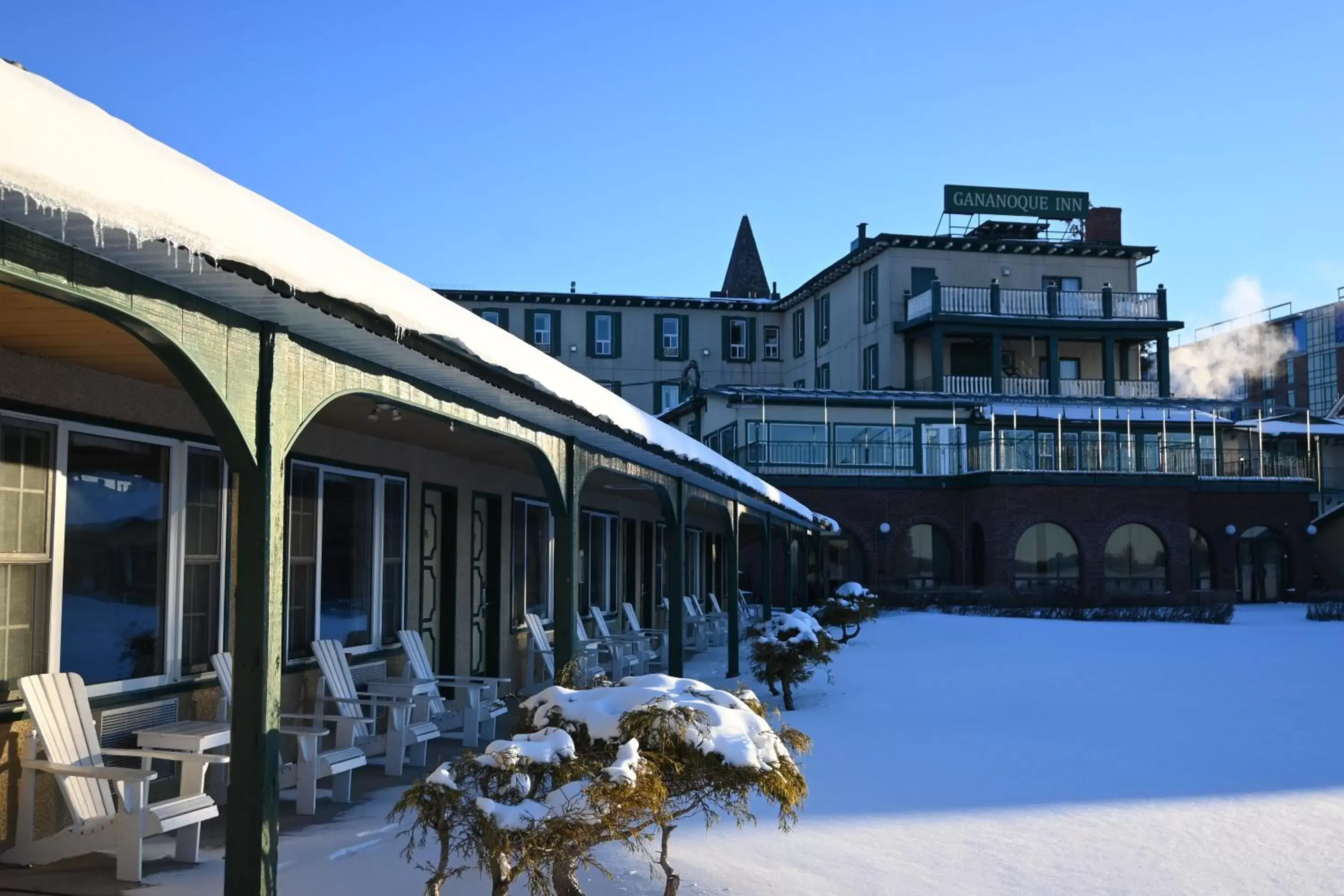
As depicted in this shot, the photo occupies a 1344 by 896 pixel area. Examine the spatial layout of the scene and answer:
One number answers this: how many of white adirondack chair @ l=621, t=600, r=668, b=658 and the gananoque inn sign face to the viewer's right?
1

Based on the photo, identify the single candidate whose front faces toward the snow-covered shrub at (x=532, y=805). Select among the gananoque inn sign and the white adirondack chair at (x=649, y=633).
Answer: the gananoque inn sign

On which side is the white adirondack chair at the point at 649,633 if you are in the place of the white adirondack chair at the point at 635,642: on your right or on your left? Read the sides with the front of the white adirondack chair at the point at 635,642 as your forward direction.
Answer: on your left

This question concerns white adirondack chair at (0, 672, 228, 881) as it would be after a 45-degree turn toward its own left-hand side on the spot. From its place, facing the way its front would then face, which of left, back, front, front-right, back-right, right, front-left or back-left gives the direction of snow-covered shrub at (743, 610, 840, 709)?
front-left

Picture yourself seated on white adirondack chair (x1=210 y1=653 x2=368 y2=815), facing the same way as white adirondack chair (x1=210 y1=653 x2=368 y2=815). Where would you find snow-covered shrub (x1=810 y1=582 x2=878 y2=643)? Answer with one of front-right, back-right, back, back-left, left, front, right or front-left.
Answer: left

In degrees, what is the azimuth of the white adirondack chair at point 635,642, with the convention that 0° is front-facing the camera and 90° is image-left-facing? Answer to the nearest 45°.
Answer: approximately 270°

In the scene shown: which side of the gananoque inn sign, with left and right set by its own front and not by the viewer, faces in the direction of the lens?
front

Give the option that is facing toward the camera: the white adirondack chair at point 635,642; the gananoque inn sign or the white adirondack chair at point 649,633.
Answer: the gananoque inn sign

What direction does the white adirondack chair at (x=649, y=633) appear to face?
to the viewer's right

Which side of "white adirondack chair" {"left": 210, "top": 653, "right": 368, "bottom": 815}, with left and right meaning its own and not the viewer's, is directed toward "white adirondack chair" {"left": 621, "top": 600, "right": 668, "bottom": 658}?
left

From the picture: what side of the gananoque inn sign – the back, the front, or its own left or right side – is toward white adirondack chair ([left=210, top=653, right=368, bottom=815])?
front

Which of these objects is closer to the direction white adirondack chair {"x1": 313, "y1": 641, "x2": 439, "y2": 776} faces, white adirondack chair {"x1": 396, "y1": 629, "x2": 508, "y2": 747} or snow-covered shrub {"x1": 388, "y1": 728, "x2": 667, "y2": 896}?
the snow-covered shrub

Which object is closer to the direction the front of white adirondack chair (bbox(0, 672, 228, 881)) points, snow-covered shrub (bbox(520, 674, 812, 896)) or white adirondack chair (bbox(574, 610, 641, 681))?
the snow-covered shrub

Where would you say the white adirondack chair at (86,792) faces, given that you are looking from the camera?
facing the viewer and to the right of the viewer

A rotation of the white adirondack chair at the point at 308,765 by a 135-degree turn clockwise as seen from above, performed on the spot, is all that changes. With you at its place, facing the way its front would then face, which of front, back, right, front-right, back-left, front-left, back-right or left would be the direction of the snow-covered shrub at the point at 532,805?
left
